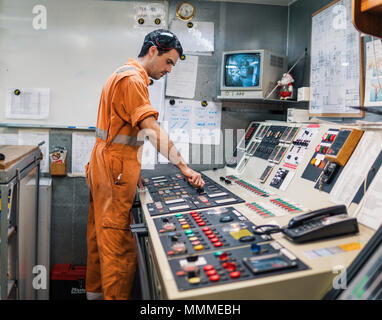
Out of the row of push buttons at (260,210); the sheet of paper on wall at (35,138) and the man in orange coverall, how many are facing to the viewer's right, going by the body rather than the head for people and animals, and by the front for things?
1

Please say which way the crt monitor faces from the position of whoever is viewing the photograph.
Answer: facing the viewer and to the left of the viewer

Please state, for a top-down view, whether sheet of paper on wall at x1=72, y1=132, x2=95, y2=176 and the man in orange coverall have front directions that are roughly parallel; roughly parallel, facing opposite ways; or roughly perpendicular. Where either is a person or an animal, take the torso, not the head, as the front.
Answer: roughly perpendicular

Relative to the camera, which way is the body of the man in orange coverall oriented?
to the viewer's right

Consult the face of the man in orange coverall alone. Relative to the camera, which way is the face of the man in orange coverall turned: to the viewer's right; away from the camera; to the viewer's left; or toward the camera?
to the viewer's right

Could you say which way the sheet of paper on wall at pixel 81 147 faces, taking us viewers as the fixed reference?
facing the viewer

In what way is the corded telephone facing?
to the viewer's left

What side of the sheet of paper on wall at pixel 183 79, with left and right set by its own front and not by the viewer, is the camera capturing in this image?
front

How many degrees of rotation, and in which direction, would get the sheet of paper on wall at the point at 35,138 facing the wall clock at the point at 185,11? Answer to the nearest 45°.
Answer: approximately 90° to its left

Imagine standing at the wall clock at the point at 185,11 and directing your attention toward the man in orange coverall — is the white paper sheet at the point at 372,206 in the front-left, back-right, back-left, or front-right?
front-left
